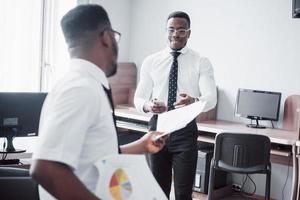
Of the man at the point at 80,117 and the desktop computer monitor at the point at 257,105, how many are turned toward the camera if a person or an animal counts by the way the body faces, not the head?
1

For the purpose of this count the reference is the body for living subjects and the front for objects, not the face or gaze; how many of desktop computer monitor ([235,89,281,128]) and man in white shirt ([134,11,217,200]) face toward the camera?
2

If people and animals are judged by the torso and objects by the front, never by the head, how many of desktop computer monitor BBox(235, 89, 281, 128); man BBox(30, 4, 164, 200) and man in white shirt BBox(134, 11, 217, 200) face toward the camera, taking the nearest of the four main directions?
2

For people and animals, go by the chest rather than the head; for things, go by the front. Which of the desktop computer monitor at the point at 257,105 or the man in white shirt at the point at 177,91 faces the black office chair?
the desktop computer monitor

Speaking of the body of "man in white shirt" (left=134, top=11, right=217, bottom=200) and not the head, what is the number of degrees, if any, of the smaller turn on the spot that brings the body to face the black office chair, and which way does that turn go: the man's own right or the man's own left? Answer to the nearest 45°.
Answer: approximately 135° to the man's own left

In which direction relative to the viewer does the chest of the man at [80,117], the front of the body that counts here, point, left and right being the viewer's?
facing away from the viewer and to the right of the viewer

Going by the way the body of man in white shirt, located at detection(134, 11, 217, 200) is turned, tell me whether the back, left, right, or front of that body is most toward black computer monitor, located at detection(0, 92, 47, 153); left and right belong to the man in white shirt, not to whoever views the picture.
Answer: right

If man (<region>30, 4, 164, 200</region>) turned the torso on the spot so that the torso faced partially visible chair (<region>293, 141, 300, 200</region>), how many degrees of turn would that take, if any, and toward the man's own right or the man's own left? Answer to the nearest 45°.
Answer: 0° — they already face it
